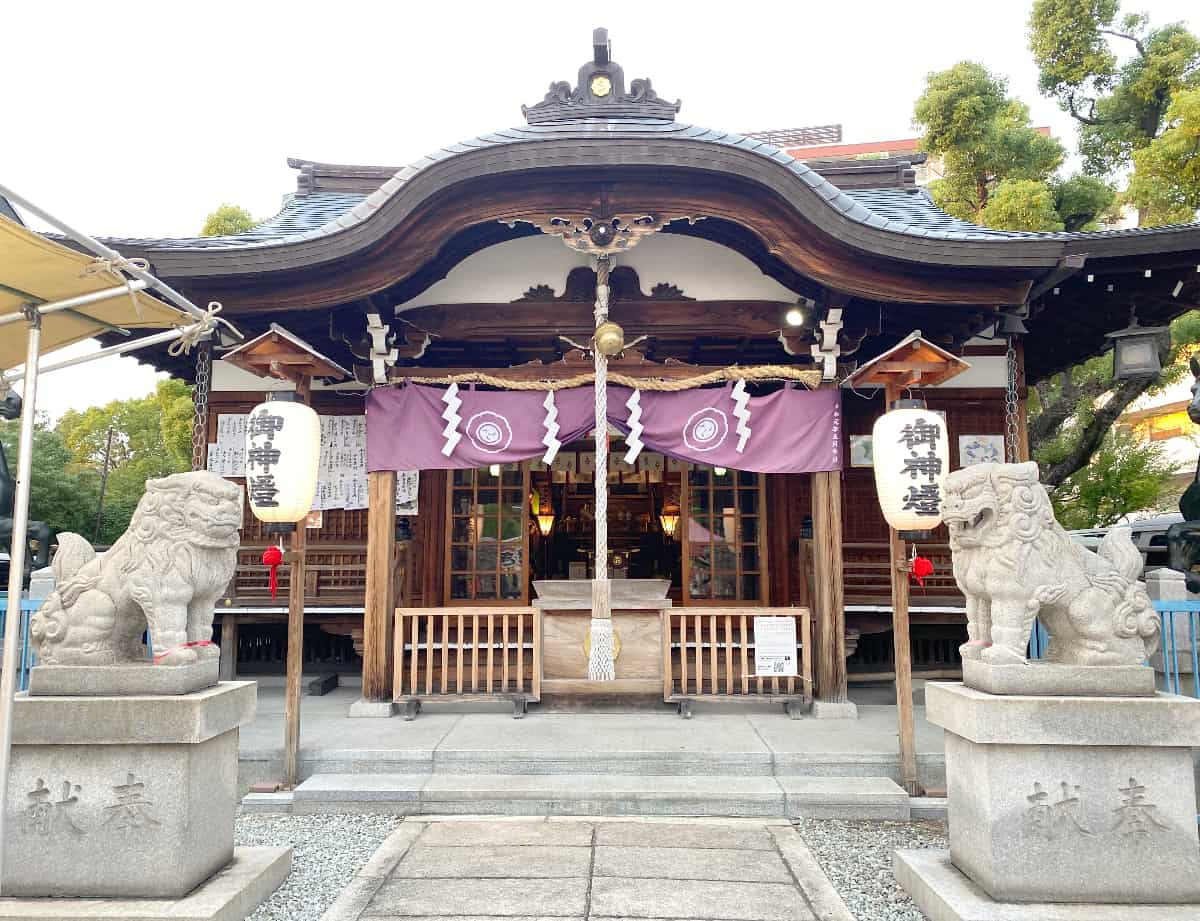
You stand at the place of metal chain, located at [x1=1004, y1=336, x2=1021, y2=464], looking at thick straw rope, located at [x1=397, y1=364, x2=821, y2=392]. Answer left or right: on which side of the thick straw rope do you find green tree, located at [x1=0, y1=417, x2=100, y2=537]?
right

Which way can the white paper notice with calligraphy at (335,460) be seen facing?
toward the camera

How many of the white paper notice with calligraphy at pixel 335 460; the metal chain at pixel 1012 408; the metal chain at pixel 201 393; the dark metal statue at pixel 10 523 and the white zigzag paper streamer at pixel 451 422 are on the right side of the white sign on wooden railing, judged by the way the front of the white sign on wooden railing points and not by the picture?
4

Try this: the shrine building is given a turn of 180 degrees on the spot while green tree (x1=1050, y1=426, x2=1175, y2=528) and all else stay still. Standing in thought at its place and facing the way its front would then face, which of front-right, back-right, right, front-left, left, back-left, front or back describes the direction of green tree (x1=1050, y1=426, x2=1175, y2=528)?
front-right

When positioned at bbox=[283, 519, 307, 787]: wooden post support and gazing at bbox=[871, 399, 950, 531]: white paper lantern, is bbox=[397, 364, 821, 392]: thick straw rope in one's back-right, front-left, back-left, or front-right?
front-left

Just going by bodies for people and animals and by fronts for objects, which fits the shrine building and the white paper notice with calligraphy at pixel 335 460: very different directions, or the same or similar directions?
same or similar directions

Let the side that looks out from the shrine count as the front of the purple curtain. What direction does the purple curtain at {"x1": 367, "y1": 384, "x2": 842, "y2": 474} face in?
toward the camera

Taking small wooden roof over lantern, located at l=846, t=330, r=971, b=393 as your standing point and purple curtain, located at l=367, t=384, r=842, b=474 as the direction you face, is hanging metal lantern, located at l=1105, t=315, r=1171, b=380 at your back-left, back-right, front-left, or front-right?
back-right

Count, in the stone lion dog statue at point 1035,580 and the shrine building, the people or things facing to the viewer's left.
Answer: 1

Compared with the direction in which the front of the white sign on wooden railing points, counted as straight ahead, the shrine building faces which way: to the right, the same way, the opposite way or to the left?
the same way

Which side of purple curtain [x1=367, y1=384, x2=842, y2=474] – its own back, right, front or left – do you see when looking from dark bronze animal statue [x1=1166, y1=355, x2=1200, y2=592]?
left

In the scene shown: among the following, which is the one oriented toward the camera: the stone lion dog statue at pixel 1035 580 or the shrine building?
the shrine building

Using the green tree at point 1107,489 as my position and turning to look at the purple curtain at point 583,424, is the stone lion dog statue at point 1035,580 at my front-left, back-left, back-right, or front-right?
front-left

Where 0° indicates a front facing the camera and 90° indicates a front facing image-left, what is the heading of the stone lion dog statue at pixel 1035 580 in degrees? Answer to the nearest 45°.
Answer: approximately 90°

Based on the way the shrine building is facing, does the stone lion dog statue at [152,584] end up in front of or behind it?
in front

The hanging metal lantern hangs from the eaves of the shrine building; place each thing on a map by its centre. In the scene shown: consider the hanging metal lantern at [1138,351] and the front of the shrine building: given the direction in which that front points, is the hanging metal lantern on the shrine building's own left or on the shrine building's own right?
on the shrine building's own left

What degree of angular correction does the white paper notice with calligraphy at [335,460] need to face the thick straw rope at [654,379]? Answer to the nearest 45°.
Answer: approximately 45° to its left
